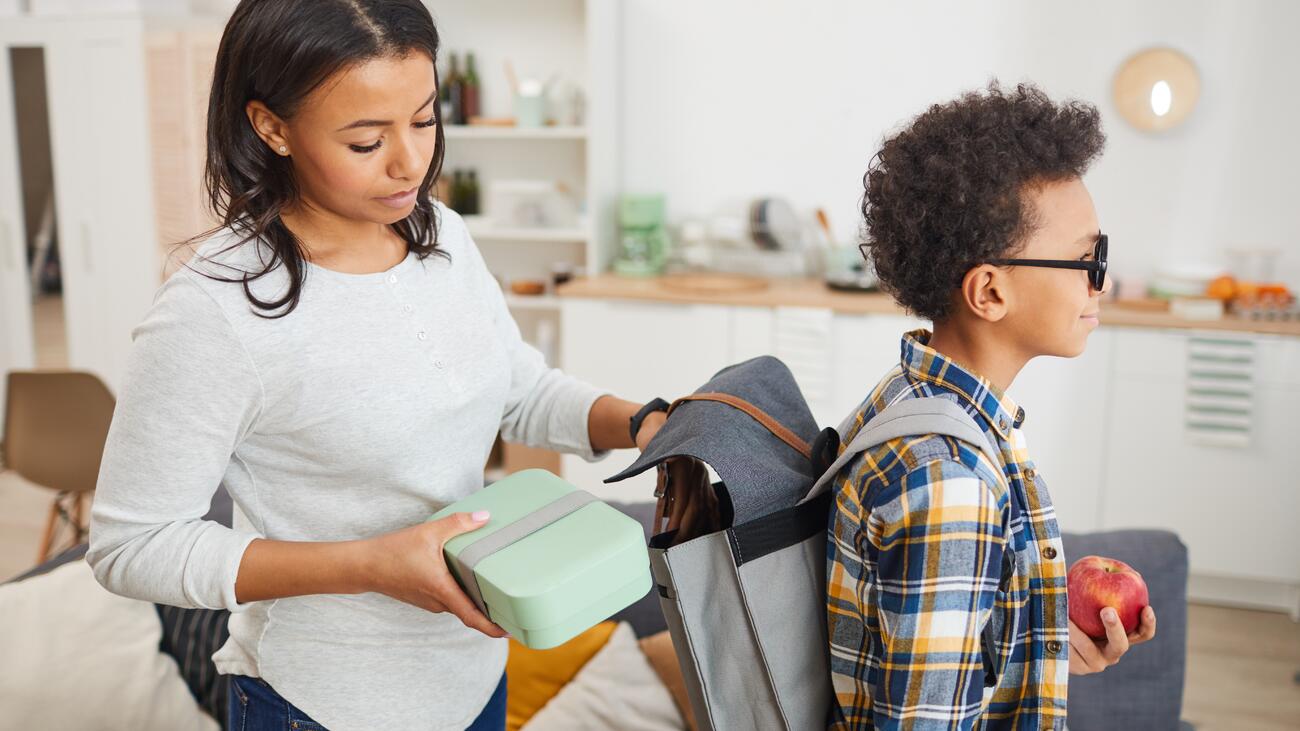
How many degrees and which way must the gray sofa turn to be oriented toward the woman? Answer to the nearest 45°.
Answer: approximately 45° to its right

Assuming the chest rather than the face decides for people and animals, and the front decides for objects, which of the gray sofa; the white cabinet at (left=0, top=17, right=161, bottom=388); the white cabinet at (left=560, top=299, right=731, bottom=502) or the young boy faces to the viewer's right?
the young boy

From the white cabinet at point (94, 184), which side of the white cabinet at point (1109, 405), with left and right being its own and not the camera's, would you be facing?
right

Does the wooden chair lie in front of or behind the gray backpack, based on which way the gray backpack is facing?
in front

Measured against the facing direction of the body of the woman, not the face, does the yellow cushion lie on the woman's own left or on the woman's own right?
on the woman's own left

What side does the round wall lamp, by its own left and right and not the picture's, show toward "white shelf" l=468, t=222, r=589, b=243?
right

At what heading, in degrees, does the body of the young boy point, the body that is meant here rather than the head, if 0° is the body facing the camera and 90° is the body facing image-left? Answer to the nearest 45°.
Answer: approximately 270°

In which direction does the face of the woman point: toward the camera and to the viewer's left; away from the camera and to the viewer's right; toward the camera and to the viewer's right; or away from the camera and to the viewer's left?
toward the camera and to the viewer's right

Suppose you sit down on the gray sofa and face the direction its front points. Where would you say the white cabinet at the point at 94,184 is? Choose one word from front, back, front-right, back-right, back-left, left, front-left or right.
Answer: back-right

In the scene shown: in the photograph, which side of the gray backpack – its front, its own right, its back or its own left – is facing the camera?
left

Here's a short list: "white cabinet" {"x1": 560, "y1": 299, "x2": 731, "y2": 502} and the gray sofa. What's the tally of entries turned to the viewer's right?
0

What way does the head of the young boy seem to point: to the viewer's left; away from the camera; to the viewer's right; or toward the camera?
to the viewer's right

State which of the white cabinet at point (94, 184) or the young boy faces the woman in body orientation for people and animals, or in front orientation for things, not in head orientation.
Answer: the white cabinet

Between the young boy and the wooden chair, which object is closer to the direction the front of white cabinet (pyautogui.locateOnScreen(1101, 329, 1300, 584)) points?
the young boy

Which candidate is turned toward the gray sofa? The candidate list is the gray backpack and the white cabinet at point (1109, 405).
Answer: the white cabinet

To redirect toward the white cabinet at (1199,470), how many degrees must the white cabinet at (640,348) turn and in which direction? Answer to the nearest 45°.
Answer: approximately 90° to its left

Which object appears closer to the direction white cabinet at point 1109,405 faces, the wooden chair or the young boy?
the young boy
